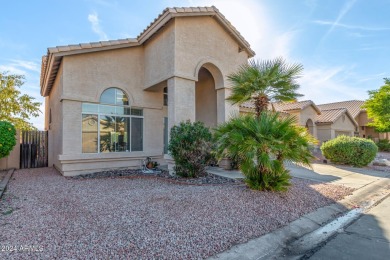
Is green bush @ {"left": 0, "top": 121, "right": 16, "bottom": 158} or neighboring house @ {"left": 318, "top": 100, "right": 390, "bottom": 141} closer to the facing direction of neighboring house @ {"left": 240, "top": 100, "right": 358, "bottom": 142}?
the green bush

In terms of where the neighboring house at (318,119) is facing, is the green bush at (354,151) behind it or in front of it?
in front

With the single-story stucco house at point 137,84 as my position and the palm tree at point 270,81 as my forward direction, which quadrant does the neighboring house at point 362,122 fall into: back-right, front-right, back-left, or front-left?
front-left

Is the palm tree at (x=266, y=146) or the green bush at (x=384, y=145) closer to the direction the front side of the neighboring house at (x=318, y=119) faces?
the palm tree

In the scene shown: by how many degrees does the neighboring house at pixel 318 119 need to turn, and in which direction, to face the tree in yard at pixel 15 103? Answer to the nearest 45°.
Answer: approximately 90° to its right

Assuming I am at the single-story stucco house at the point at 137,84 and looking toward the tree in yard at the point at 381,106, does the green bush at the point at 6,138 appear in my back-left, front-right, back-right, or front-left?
back-left

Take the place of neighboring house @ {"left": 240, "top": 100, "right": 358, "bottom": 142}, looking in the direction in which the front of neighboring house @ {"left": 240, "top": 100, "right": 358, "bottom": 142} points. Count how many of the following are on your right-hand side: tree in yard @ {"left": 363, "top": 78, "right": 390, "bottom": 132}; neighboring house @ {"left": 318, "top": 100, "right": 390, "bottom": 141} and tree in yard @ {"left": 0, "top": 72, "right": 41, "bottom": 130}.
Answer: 1

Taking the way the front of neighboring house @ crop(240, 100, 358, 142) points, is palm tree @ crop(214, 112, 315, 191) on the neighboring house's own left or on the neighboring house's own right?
on the neighboring house's own right

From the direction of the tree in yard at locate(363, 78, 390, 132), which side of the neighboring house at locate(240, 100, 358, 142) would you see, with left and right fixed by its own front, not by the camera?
left

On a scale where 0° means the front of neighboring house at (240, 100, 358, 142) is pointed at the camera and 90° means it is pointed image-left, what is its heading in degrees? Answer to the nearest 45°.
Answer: approximately 315°

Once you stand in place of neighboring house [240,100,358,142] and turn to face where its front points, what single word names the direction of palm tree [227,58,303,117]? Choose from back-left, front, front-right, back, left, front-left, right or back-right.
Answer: front-right

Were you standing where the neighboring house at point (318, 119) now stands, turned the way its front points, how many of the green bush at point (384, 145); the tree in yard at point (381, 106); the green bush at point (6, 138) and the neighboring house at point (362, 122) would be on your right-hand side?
1

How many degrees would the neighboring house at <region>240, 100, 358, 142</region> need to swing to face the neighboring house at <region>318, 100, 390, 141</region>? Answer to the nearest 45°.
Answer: approximately 90° to its left

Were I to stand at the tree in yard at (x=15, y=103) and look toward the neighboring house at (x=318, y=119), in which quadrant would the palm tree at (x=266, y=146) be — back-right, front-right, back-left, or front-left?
front-right

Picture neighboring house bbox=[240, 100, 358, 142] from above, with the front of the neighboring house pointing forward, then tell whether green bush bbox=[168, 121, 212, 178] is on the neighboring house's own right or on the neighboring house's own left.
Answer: on the neighboring house's own right

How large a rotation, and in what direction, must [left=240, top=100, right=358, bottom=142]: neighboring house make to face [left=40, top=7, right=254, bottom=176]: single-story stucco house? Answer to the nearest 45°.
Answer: approximately 90° to its right

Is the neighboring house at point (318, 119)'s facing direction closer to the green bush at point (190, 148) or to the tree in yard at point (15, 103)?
the green bush
